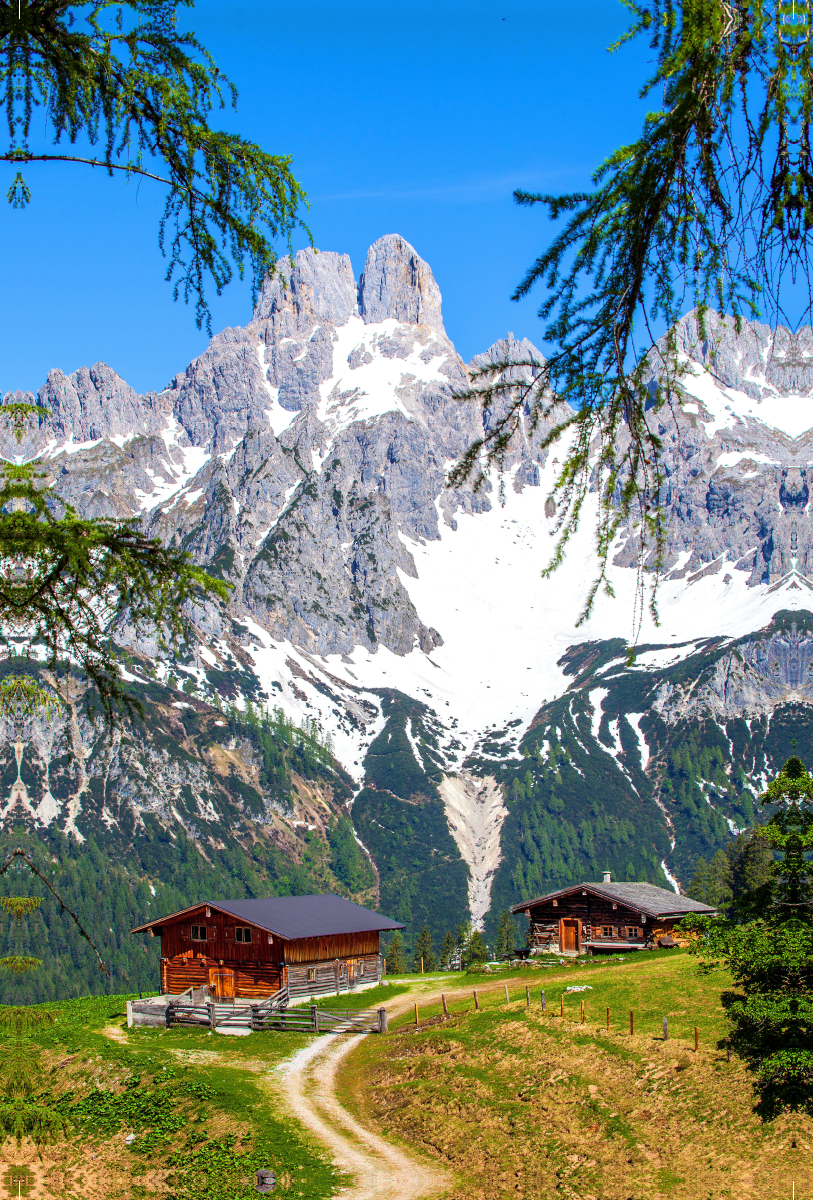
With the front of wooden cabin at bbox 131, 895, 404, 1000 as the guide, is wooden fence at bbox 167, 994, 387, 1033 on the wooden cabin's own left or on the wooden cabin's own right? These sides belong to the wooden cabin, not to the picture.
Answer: on the wooden cabin's own left

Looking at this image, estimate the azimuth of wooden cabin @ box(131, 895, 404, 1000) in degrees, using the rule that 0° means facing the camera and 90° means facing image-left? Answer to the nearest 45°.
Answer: approximately 45°
